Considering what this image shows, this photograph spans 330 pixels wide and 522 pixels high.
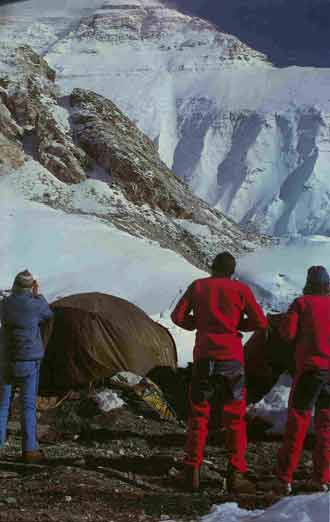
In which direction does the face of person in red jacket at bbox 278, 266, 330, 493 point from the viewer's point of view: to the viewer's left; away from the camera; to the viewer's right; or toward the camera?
away from the camera

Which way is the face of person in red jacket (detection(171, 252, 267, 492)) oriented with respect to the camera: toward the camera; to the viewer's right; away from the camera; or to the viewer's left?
away from the camera

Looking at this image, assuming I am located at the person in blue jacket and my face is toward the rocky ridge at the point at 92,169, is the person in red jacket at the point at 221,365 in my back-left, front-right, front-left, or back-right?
back-right

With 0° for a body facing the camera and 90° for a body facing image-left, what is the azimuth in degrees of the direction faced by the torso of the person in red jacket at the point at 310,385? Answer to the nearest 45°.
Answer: approximately 180°

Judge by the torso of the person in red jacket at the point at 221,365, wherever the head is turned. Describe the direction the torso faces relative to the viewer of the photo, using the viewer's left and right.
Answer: facing away from the viewer

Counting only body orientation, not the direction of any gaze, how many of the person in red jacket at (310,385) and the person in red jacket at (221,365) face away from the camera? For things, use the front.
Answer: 2

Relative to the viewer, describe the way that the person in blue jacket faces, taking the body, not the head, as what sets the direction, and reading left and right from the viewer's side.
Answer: facing away from the viewer and to the right of the viewer

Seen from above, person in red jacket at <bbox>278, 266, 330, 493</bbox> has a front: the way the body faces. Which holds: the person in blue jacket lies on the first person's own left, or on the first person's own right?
on the first person's own left

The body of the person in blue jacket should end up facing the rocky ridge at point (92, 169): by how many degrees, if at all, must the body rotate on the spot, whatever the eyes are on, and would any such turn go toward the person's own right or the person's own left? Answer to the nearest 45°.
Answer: approximately 45° to the person's own left

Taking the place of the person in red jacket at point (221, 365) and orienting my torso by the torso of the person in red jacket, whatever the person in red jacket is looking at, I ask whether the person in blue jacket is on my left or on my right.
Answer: on my left
